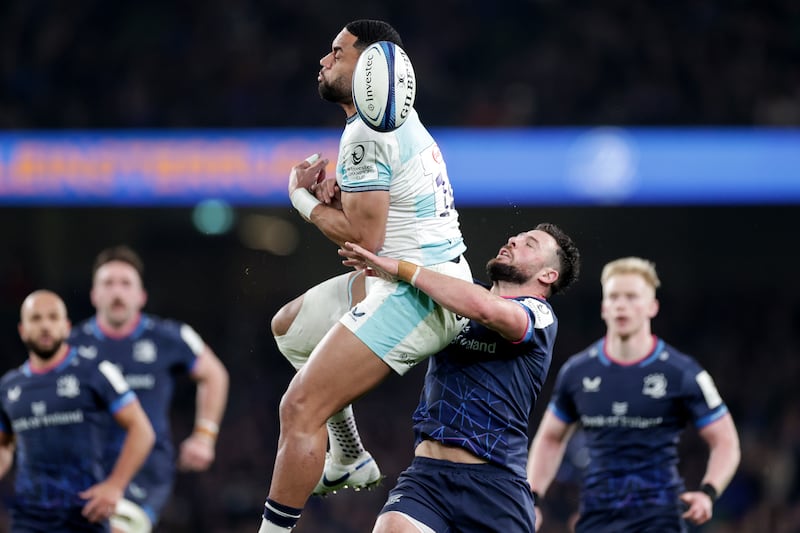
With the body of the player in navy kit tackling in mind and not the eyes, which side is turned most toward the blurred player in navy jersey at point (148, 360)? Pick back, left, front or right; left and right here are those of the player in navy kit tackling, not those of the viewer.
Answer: right

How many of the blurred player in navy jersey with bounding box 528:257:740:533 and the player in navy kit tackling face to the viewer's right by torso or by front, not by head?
0

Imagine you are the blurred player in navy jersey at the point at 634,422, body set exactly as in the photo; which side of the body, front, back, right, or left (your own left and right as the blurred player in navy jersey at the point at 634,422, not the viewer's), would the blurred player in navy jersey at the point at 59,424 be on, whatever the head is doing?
right

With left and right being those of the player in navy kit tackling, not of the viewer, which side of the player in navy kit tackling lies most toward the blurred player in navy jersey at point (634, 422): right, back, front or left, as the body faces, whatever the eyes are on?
back

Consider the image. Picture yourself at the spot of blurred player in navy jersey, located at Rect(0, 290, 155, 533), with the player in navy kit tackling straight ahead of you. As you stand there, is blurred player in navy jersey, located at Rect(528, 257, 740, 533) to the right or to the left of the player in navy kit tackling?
left

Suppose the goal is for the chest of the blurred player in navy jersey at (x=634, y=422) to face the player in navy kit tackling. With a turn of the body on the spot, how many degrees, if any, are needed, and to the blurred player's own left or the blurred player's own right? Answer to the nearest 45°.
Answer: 0° — they already face them

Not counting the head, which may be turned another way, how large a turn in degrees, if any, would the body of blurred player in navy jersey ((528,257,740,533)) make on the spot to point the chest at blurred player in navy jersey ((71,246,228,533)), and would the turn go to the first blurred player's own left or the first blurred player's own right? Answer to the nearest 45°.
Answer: approximately 90° to the first blurred player's own right

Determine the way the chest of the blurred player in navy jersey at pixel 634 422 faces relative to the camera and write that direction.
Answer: toward the camera

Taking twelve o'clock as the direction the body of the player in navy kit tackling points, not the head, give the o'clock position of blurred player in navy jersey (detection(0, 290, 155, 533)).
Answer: The blurred player in navy jersey is roughly at 3 o'clock from the player in navy kit tackling.
